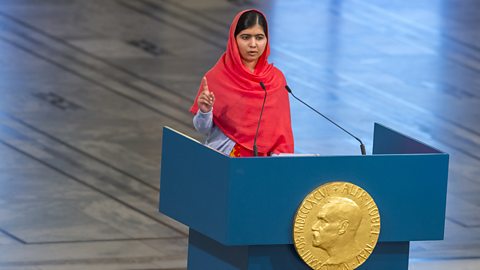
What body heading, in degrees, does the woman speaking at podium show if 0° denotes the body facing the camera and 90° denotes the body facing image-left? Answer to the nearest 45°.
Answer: approximately 0°
